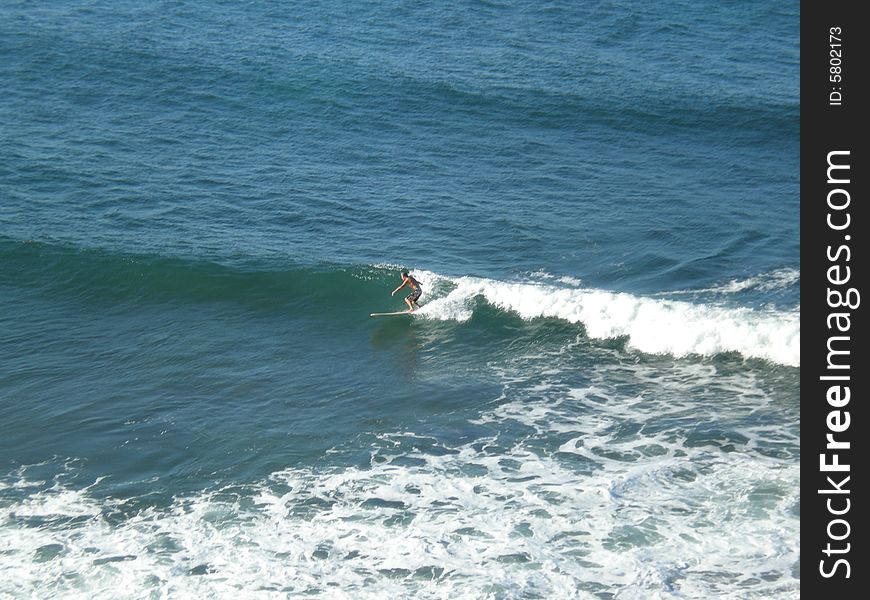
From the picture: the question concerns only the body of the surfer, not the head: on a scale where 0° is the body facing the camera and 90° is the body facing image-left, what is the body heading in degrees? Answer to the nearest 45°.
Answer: approximately 90°
